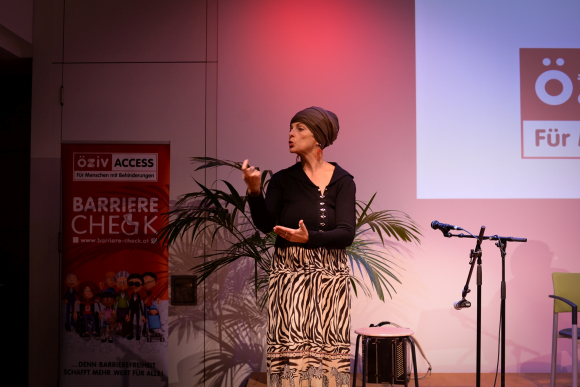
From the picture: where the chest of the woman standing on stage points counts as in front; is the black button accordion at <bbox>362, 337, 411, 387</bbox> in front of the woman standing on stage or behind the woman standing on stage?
behind

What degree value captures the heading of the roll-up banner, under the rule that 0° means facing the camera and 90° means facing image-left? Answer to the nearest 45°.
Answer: approximately 0°

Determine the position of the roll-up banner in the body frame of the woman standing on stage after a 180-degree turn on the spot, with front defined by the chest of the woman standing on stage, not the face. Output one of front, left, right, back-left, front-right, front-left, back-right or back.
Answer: front-left

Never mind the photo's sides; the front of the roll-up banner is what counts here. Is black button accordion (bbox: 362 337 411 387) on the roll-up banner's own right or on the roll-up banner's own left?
on the roll-up banner's own left
